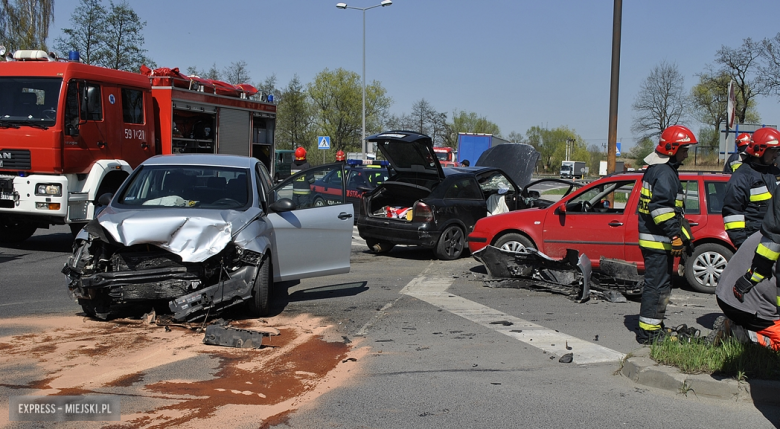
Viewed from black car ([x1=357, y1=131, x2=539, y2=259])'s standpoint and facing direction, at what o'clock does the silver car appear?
The silver car is roughly at 5 o'clock from the black car.

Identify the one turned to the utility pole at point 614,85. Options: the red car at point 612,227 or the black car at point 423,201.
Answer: the black car

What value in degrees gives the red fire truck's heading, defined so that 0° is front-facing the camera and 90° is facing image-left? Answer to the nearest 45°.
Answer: approximately 45°

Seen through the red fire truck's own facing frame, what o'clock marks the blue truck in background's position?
The blue truck in background is roughly at 6 o'clock from the red fire truck.

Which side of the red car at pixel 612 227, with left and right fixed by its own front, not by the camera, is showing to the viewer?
left

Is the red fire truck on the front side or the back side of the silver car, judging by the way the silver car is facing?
on the back side

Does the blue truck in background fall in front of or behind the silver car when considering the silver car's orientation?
behind
